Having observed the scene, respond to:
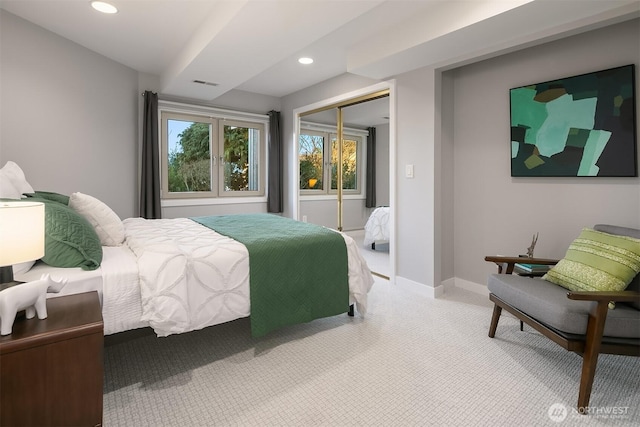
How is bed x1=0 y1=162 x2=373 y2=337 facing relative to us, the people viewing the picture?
facing to the right of the viewer

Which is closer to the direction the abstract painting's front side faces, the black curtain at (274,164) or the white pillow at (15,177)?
the white pillow

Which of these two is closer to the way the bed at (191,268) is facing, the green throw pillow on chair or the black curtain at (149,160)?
the green throw pillow on chair

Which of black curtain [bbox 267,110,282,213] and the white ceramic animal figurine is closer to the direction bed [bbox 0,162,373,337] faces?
the black curtain

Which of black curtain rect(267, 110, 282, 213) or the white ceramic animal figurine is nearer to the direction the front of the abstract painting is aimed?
the white ceramic animal figurine

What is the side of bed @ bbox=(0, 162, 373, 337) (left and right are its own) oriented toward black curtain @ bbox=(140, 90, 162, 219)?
left

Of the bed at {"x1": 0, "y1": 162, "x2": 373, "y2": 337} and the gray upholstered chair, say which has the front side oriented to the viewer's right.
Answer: the bed

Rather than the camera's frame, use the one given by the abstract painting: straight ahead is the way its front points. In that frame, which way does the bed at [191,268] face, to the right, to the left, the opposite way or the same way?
the opposite way

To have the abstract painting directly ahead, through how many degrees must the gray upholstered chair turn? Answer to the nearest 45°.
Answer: approximately 135° to its right

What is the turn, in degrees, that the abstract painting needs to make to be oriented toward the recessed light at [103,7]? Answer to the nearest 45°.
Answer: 0° — it already faces it

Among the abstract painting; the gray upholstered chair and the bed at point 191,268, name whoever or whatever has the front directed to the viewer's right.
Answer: the bed
